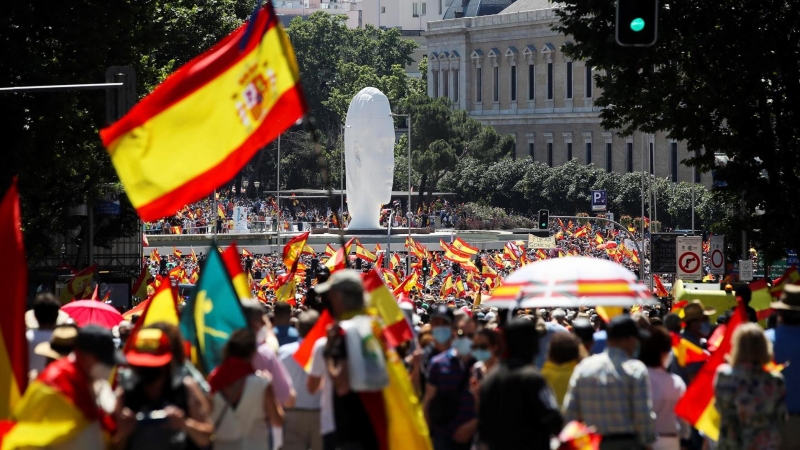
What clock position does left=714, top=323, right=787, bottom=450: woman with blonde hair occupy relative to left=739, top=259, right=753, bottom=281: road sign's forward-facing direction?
The woman with blonde hair is roughly at 12 o'clock from the road sign.

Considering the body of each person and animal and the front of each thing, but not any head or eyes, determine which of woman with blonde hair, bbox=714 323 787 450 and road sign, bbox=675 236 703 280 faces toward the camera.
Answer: the road sign

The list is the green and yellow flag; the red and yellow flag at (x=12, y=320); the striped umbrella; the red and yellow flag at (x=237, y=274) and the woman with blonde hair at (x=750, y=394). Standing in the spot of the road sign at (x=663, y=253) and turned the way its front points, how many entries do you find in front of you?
5

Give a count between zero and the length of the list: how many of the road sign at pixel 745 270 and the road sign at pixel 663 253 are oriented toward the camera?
2

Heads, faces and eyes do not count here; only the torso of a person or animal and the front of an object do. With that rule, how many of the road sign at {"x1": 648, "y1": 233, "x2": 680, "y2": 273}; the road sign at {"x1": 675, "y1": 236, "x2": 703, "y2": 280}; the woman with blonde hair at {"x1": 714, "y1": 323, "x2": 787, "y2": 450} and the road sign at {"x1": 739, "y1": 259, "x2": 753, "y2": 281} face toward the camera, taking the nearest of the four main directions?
3

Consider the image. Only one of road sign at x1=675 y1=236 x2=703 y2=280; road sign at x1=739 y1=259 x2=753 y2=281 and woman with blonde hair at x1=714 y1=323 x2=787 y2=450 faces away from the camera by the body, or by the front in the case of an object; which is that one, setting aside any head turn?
the woman with blonde hair

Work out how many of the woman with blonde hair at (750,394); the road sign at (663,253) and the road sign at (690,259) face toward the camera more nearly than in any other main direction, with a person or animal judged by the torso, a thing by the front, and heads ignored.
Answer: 2

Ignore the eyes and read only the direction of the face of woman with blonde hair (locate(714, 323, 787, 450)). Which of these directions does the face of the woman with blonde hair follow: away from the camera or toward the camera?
away from the camera

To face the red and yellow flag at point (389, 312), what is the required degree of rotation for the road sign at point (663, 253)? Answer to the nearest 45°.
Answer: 0° — it already faces it

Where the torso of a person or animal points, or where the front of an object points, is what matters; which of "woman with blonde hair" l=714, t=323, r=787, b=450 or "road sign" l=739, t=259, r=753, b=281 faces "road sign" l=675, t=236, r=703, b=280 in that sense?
the woman with blonde hair

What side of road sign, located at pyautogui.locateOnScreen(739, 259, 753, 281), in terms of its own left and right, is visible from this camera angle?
front

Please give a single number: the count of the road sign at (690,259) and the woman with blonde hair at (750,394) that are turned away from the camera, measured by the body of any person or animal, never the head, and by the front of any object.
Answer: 1

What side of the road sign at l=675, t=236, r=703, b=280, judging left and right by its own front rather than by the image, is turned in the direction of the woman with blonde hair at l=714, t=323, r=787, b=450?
front

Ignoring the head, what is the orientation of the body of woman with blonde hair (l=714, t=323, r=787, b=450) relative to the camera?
away from the camera

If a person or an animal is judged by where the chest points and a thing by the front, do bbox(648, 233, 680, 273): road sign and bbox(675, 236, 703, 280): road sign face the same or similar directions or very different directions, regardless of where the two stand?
same or similar directions

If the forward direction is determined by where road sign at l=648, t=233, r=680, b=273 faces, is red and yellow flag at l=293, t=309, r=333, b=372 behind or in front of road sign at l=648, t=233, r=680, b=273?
in front

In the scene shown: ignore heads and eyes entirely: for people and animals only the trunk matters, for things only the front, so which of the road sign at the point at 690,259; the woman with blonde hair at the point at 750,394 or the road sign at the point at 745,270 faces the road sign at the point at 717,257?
the woman with blonde hair

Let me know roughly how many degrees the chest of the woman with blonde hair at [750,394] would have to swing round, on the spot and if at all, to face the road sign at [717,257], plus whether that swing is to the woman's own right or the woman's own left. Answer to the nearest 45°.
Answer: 0° — they already face it

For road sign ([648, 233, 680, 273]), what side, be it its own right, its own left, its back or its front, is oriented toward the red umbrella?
front
